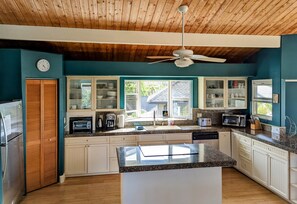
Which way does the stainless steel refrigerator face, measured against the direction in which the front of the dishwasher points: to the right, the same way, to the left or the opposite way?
to the left

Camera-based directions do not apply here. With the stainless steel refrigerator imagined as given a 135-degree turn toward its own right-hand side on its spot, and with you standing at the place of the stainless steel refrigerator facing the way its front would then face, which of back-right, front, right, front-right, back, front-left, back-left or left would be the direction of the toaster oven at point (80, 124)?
back-right

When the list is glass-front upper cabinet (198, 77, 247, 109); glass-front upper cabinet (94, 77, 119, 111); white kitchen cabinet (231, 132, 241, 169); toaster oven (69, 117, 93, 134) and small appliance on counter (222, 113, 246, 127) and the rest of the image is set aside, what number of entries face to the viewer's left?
1

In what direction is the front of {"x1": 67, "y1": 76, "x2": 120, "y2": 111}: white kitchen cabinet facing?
toward the camera

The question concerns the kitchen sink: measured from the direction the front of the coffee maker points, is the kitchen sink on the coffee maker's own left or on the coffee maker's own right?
on the coffee maker's own left

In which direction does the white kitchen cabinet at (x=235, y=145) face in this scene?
to the viewer's left

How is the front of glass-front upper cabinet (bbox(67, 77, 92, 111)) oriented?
toward the camera

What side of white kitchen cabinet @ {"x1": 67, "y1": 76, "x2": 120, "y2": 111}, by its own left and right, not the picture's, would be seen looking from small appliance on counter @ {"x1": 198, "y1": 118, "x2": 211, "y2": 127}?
left

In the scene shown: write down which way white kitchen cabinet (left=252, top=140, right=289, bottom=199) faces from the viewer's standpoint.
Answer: facing the viewer and to the left of the viewer

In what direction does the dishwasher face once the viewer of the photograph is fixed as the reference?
facing the viewer

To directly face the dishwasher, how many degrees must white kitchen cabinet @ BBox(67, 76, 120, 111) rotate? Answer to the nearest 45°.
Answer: approximately 90° to its left

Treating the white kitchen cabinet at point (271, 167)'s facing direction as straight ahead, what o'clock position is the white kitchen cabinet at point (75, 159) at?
the white kitchen cabinet at point (75, 159) is roughly at 1 o'clock from the white kitchen cabinet at point (271, 167).
